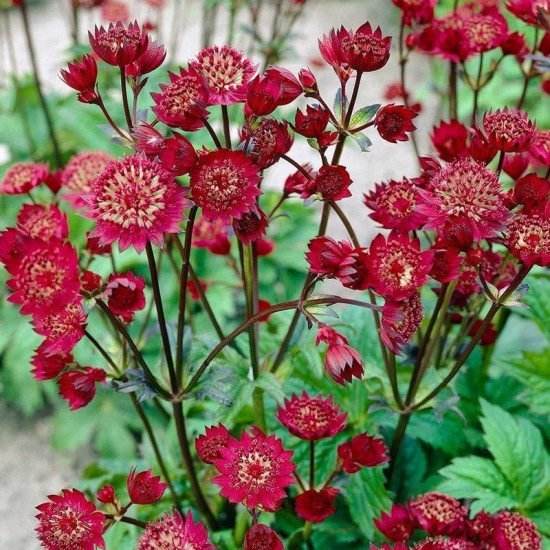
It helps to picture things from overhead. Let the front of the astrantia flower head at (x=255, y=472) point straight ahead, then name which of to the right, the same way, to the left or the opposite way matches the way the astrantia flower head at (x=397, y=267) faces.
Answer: the same way

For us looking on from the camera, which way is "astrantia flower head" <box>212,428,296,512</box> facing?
facing the viewer

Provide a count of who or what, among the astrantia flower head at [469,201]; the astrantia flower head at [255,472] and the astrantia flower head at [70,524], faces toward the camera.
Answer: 3

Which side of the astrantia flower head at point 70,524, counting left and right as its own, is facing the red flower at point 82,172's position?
back

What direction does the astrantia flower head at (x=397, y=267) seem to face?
toward the camera

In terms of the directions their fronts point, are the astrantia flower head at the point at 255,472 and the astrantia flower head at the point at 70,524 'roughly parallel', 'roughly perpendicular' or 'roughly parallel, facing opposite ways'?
roughly parallel
